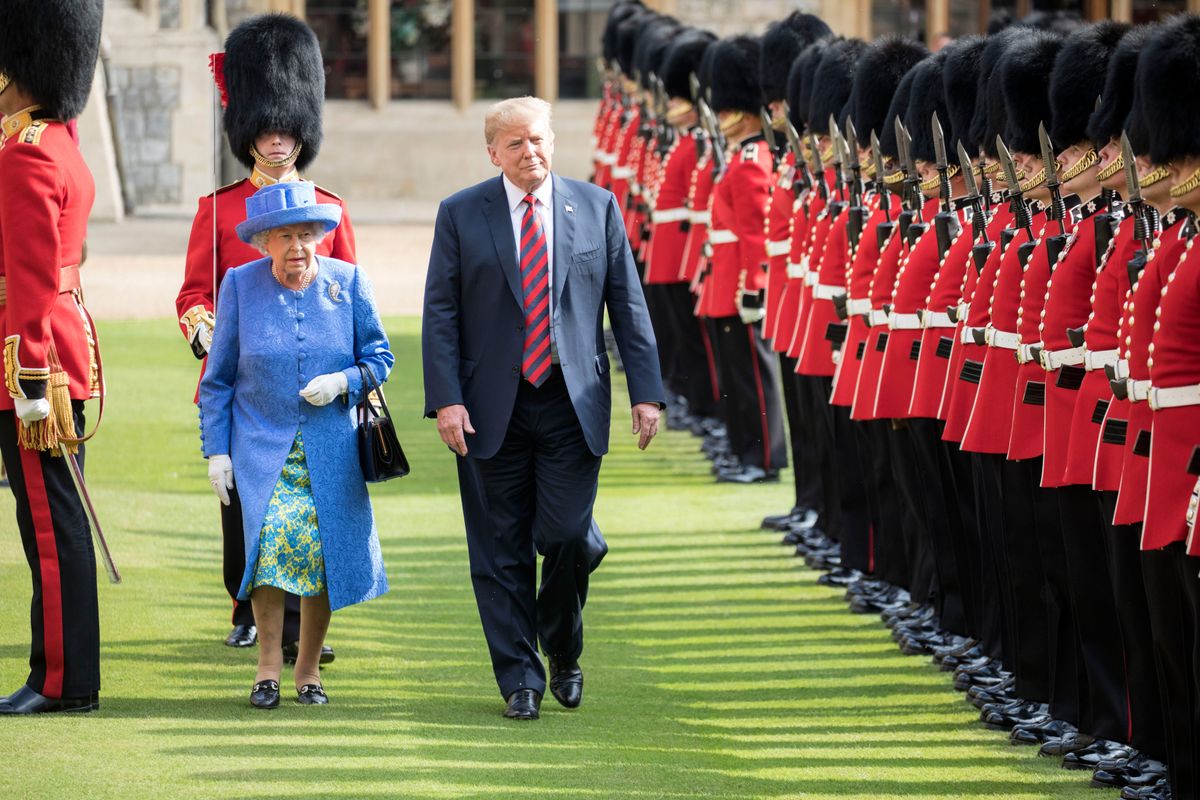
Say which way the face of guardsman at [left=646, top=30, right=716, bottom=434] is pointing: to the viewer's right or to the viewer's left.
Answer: to the viewer's left

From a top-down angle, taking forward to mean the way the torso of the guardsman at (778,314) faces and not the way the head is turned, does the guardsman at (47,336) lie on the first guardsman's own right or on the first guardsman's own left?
on the first guardsman's own left

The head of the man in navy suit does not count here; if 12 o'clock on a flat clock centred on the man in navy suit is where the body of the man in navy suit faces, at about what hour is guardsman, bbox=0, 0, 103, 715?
The guardsman is roughly at 3 o'clock from the man in navy suit.

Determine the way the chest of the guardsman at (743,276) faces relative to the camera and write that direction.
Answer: to the viewer's left

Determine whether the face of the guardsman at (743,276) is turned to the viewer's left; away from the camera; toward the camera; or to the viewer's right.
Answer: to the viewer's left

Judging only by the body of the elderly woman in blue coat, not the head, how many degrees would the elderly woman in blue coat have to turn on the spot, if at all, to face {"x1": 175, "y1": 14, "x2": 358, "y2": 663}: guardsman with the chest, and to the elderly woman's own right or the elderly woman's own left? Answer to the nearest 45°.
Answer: approximately 180°

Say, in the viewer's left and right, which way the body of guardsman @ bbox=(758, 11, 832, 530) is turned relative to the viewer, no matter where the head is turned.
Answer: facing to the left of the viewer

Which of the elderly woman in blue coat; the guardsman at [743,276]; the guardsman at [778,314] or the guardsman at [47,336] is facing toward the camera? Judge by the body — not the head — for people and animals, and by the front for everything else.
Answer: the elderly woman in blue coat

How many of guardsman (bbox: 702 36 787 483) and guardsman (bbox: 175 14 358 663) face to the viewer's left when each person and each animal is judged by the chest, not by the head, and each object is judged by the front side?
1

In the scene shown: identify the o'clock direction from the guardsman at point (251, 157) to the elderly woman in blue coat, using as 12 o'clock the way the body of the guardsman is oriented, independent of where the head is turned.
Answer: The elderly woman in blue coat is roughly at 12 o'clock from the guardsman.

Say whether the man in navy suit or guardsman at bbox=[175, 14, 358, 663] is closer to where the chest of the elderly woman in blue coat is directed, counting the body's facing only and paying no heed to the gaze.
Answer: the man in navy suit

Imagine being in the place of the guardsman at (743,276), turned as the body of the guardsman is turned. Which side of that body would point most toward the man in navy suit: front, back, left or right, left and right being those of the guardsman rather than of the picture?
left
